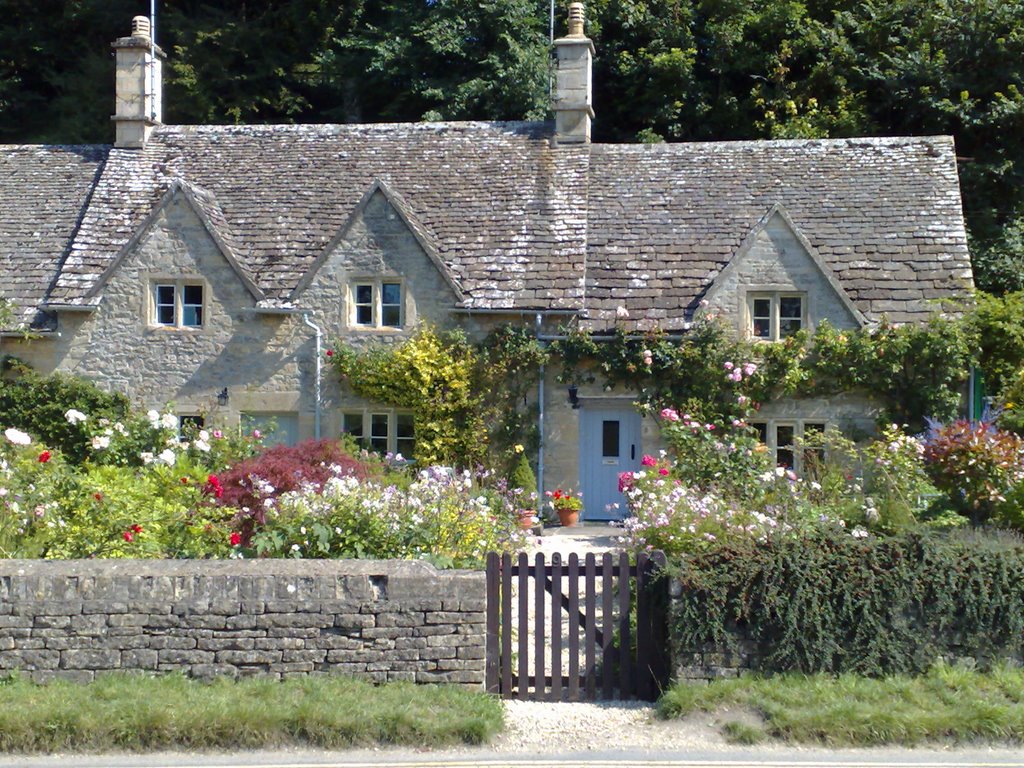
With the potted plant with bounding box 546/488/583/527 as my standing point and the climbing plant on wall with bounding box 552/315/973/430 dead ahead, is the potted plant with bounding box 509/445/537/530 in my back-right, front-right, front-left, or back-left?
back-left

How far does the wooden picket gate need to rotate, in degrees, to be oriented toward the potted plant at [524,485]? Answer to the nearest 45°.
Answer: approximately 180°

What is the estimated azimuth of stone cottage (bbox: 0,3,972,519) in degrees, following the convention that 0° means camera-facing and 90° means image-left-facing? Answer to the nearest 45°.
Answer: approximately 0°

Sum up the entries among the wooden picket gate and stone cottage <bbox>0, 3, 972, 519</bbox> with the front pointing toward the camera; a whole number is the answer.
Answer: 2

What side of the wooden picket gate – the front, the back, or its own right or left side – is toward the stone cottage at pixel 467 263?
back

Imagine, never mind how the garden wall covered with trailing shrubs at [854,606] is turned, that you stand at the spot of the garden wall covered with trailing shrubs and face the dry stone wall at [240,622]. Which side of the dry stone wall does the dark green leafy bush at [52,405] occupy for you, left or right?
right

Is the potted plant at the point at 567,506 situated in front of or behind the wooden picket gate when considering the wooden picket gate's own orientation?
behind

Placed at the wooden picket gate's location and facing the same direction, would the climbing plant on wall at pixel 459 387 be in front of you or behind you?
behind

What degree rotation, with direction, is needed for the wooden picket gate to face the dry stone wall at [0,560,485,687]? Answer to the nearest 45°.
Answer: approximately 90° to its right
